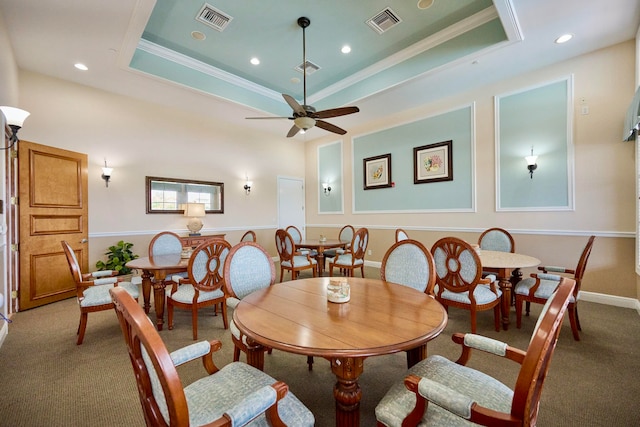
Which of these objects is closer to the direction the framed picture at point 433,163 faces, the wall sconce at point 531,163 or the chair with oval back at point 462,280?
the chair with oval back

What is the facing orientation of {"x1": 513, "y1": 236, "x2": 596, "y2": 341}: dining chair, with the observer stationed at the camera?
facing to the left of the viewer

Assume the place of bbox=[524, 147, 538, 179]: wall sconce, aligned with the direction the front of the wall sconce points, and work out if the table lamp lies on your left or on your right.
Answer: on your right

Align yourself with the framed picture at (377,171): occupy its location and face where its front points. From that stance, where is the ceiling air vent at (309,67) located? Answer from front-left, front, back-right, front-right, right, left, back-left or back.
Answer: front

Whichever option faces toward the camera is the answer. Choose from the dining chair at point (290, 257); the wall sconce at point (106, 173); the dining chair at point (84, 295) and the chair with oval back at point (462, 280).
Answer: the wall sconce

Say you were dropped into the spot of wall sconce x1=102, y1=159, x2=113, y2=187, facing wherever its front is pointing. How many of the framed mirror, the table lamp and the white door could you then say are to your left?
3

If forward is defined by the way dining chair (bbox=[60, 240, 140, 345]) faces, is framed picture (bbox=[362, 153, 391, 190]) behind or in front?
in front

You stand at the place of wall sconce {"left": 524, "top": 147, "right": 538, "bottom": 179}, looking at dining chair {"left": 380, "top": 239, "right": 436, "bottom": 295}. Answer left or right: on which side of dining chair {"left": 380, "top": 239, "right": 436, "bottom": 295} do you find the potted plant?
right

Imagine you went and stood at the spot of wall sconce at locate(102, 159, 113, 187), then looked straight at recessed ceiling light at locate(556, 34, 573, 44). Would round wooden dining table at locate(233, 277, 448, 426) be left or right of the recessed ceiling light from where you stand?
right

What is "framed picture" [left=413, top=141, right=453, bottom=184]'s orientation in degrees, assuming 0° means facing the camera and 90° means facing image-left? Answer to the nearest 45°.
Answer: approximately 45°

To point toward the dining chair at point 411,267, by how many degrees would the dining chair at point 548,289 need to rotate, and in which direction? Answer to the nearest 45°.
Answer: approximately 45° to its left

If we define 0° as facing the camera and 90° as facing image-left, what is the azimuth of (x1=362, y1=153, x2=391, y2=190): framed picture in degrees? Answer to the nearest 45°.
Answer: approximately 45°

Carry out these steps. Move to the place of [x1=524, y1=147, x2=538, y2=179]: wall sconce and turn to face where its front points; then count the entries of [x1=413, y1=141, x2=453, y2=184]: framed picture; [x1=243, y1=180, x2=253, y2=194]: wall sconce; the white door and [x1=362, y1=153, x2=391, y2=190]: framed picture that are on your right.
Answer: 4

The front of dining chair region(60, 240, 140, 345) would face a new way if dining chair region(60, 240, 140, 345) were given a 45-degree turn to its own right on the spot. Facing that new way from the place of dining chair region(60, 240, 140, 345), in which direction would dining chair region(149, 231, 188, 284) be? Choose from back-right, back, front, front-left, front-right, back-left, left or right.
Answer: left
